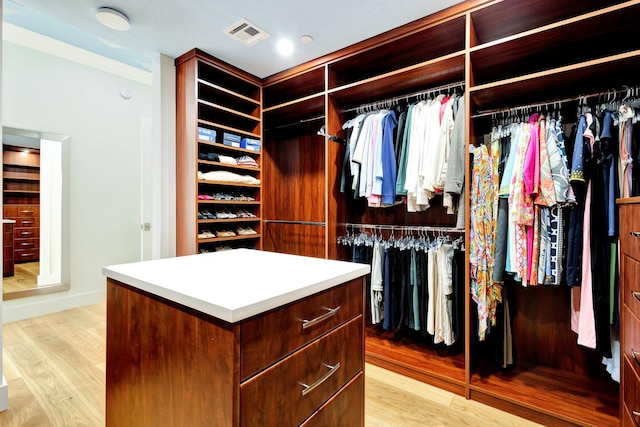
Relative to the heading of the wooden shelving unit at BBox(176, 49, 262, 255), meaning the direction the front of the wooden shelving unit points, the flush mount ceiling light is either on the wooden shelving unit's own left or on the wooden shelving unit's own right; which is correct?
on the wooden shelving unit's own right

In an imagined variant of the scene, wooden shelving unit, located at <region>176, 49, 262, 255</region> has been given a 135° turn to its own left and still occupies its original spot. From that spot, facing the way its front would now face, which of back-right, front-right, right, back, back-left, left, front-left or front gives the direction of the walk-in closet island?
back

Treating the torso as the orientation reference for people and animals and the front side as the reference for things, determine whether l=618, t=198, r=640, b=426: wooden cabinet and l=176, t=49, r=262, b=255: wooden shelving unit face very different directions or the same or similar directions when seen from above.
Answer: very different directions

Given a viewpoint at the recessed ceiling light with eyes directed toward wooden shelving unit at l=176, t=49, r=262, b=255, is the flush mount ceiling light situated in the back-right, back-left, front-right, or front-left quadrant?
front-left

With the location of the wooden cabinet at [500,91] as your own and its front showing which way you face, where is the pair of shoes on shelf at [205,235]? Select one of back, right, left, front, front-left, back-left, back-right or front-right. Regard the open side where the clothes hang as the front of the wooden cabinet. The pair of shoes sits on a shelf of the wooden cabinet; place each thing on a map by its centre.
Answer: front-right

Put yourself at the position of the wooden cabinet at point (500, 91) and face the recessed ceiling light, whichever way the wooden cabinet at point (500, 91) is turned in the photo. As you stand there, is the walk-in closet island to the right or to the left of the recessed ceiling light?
left

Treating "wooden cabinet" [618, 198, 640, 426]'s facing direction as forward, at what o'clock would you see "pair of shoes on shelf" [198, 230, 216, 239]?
The pair of shoes on shelf is roughly at 1 o'clock from the wooden cabinet.

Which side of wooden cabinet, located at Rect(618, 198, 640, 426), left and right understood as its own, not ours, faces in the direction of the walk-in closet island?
front

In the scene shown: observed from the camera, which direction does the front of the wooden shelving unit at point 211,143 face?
facing the viewer and to the right of the viewer

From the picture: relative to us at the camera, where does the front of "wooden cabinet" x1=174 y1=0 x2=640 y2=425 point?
facing the viewer and to the left of the viewer

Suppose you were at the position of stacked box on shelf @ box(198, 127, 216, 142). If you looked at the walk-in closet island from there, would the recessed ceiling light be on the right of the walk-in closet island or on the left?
left
